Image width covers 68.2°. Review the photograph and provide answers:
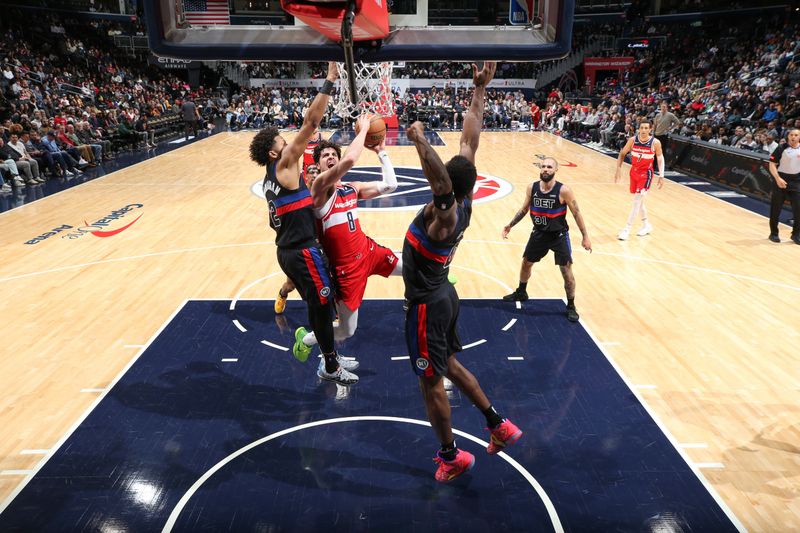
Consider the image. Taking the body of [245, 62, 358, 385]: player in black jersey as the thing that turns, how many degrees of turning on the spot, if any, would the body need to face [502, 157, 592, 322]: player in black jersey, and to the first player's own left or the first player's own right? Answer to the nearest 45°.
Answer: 0° — they already face them

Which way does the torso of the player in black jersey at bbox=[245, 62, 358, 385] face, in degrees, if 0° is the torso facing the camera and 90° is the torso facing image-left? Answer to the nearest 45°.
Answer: approximately 225°

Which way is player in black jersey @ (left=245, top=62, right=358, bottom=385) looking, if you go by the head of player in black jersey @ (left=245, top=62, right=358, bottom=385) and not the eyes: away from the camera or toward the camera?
away from the camera

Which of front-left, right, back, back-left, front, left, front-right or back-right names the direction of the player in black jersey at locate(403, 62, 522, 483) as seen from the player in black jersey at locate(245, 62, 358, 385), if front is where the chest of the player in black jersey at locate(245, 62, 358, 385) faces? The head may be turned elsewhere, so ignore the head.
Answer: right

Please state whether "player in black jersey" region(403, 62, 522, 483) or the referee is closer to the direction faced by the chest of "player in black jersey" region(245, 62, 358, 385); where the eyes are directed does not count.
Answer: the referee

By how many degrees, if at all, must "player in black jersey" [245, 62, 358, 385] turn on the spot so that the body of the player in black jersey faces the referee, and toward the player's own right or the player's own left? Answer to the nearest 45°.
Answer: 0° — they already face them

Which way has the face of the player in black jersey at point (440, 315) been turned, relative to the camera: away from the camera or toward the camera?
away from the camera
